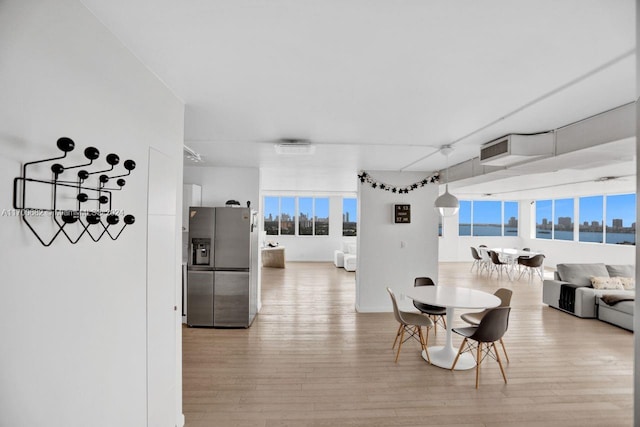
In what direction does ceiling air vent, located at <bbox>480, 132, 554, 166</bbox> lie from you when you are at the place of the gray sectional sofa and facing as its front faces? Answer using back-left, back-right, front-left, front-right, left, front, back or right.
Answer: front-right

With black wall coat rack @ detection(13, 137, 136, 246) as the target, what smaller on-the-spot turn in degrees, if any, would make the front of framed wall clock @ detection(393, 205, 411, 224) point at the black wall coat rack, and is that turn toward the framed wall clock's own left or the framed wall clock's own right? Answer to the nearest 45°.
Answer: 0° — it already faces it

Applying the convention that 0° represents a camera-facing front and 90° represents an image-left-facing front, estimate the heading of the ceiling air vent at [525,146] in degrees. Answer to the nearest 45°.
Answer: approximately 45°

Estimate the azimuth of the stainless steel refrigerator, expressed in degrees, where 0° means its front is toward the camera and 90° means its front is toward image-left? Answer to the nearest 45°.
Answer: approximately 0°

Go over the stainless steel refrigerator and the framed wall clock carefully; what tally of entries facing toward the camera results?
2

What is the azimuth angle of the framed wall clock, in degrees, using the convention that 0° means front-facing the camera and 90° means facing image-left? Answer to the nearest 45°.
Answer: approximately 0°

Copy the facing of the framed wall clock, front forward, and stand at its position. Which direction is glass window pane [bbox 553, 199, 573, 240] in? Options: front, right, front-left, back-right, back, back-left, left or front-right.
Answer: back-left

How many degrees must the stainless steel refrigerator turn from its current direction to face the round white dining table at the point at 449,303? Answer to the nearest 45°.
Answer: approximately 45° to its left

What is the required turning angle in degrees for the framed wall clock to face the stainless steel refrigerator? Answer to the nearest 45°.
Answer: approximately 45° to its right

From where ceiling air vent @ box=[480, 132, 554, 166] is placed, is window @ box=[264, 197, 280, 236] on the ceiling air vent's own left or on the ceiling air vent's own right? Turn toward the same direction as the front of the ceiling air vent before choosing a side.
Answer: on the ceiling air vent's own right

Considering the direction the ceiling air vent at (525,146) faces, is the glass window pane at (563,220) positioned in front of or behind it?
behind

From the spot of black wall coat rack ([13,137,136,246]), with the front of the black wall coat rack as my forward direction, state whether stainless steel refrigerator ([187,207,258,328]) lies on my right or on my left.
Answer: on my left
